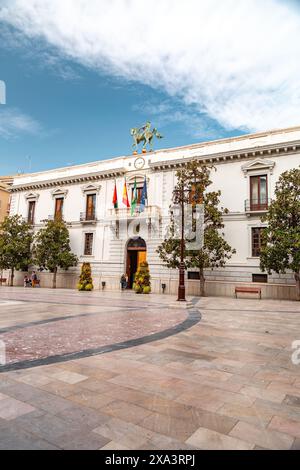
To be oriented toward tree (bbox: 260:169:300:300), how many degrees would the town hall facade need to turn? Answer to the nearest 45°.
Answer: approximately 90° to its left

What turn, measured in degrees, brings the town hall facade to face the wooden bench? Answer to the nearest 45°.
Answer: approximately 90° to its left

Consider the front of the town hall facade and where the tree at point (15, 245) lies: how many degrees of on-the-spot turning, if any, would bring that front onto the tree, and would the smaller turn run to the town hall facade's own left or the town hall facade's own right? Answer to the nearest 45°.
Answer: approximately 45° to the town hall facade's own right

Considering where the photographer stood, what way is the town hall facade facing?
facing the viewer and to the left of the viewer
